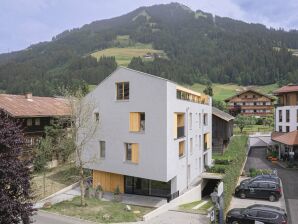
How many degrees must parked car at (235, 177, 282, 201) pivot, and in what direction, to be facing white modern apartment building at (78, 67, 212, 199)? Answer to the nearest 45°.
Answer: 0° — it already faces it

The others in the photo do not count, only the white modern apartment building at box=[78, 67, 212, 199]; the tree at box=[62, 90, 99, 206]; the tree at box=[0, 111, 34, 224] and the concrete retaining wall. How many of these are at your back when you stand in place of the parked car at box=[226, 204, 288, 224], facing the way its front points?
0

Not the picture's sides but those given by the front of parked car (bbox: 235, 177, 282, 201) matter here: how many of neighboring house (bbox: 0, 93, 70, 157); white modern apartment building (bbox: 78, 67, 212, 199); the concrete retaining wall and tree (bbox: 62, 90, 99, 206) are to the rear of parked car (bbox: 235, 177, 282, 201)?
0

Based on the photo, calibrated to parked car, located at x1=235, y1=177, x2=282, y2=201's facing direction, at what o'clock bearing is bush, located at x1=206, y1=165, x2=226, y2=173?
The bush is roughly at 2 o'clock from the parked car.

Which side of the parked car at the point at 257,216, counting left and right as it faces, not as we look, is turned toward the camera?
left

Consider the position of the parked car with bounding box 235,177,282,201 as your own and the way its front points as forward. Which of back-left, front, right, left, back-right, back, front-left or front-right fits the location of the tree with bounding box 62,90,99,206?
front

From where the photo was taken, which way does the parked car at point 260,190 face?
to the viewer's left

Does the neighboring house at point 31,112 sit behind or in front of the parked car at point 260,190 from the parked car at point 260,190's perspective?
in front

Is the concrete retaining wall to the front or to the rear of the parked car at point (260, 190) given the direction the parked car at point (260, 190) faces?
to the front

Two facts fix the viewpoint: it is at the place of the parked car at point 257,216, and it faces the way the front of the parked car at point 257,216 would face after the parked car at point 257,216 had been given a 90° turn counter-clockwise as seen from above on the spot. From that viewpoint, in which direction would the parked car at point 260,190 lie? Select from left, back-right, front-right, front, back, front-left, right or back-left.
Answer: back

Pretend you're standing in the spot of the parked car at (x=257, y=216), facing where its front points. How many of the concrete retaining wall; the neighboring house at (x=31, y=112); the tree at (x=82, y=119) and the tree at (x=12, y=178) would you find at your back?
0

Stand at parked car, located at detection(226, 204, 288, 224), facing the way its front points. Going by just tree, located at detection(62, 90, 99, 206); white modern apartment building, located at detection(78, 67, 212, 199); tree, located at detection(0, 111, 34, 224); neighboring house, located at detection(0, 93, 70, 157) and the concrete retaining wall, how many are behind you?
0

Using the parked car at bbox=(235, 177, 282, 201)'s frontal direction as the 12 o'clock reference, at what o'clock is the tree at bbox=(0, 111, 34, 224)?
The tree is roughly at 10 o'clock from the parked car.

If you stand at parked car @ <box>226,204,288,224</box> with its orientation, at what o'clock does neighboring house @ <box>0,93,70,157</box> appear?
The neighboring house is roughly at 1 o'clock from the parked car.
